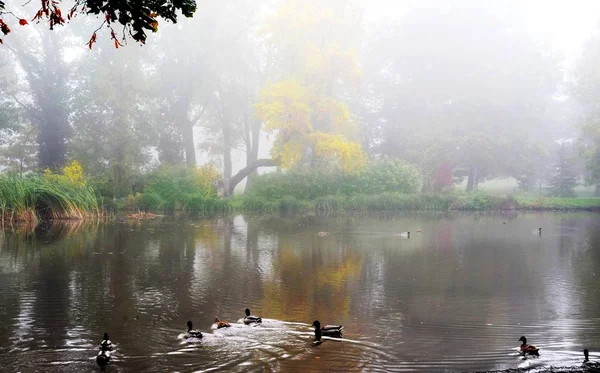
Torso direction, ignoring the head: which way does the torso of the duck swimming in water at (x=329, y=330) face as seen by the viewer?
to the viewer's left

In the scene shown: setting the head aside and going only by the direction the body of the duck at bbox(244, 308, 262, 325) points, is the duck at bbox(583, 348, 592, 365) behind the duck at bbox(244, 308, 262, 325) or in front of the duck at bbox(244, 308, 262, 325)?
behind

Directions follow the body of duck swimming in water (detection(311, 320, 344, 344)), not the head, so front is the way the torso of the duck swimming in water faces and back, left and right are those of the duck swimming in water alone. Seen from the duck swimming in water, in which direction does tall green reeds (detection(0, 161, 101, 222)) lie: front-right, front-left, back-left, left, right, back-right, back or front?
front-right

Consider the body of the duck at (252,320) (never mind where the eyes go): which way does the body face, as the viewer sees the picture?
to the viewer's left

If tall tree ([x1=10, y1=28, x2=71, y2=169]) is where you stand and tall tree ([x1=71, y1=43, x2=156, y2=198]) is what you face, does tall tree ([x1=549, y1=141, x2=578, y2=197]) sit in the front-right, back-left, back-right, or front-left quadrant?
front-left

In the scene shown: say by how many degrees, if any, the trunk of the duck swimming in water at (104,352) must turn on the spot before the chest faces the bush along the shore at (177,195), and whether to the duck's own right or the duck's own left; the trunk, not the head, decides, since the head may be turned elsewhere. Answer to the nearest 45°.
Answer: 0° — it already faces it

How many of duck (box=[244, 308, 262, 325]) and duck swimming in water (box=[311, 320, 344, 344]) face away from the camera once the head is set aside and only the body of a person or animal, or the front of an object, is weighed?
0

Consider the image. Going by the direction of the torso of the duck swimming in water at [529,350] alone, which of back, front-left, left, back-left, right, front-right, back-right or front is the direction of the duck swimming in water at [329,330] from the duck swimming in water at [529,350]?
front

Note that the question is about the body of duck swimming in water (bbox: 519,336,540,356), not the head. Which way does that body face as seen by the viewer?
to the viewer's left

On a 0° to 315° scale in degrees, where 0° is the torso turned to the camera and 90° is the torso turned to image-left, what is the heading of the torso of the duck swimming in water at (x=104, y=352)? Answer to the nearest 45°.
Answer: approximately 180°

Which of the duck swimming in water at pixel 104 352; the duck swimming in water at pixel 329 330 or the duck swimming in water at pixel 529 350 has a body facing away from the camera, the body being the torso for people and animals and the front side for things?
the duck swimming in water at pixel 104 352

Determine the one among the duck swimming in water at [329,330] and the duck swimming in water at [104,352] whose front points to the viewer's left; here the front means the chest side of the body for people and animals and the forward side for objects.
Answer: the duck swimming in water at [329,330]

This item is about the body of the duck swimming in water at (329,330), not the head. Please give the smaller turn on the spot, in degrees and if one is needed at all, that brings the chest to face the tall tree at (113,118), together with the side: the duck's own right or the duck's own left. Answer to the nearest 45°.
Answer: approximately 45° to the duck's own right
